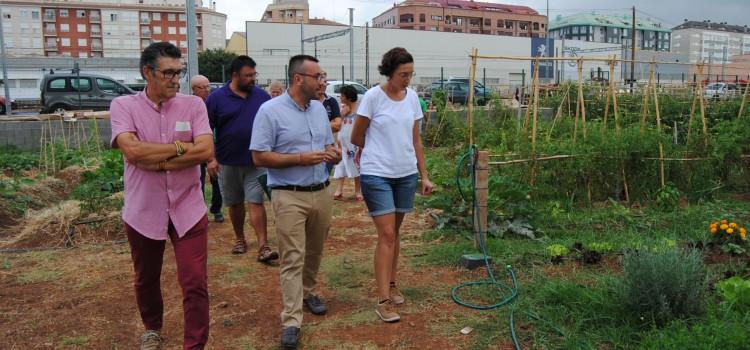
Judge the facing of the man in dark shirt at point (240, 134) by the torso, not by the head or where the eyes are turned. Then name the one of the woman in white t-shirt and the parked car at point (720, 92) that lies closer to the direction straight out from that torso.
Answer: the woman in white t-shirt

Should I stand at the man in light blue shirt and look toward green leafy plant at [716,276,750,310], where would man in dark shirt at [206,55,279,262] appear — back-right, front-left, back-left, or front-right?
back-left

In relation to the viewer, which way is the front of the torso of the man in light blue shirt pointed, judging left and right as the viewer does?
facing the viewer and to the right of the viewer

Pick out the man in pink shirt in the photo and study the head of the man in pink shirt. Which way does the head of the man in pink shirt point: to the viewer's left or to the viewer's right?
to the viewer's right

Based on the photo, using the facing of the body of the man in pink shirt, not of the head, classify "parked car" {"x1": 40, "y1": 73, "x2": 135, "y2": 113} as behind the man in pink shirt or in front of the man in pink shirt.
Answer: behind

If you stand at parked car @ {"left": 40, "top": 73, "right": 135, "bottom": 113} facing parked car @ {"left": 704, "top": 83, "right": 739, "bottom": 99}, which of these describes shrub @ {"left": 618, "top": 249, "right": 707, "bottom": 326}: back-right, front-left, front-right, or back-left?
front-right

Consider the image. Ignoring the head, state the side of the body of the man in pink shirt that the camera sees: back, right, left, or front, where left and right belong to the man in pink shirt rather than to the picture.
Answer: front

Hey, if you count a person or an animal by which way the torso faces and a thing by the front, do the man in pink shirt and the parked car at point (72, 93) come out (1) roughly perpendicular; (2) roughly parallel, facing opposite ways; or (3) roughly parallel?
roughly perpendicular

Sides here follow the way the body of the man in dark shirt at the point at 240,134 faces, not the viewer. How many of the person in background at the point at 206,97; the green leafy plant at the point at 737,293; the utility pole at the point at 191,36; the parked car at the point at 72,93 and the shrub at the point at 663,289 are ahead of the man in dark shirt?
2
